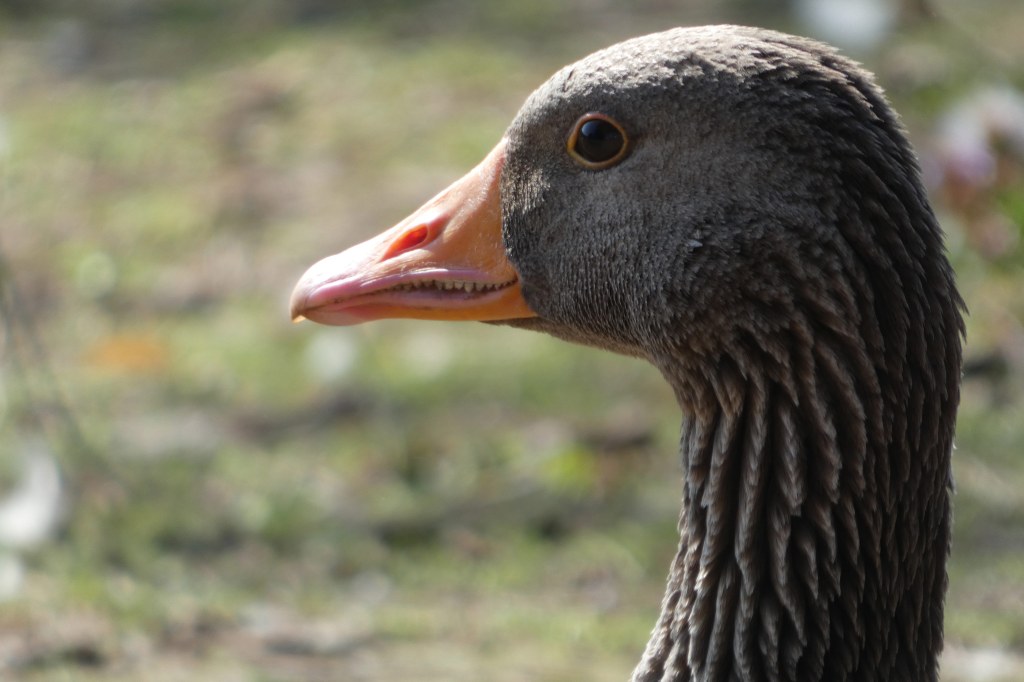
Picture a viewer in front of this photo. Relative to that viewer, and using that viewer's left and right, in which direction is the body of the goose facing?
facing to the left of the viewer
